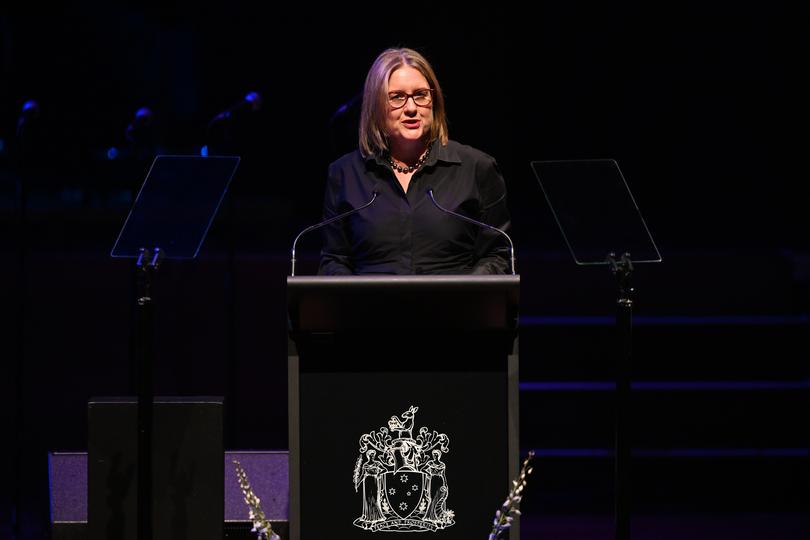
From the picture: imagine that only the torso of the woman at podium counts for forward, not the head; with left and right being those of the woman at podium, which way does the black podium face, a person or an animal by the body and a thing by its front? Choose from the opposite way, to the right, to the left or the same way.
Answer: the same way

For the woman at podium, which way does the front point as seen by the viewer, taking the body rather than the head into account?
toward the camera

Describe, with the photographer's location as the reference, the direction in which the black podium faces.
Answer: facing the viewer

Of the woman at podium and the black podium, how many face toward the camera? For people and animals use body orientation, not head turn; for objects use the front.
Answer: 2

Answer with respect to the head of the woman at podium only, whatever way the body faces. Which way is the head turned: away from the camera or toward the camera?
toward the camera
